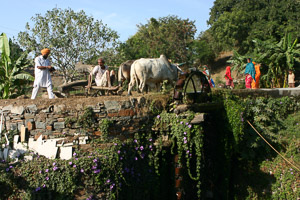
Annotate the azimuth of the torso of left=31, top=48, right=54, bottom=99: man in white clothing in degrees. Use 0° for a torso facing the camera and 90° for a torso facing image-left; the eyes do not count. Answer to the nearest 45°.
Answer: approximately 315°

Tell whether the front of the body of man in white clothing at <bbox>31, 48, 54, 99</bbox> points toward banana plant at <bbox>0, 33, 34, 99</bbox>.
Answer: no

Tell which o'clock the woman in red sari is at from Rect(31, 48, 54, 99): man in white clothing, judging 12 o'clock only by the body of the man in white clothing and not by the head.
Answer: The woman in red sari is roughly at 10 o'clock from the man in white clothing.

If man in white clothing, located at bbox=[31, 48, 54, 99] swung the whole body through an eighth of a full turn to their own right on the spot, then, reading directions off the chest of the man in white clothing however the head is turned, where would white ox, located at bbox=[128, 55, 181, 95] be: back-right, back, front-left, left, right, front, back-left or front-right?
left

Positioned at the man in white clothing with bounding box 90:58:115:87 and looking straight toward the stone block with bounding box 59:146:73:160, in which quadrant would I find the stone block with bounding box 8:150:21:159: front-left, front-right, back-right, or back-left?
front-right

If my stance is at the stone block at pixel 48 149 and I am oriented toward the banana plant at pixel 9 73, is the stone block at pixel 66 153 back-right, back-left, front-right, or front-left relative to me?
back-right

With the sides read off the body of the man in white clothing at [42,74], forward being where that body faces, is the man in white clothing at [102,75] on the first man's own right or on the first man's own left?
on the first man's own left

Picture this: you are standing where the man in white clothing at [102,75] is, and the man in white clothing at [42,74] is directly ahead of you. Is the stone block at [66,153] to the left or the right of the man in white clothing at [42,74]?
left
